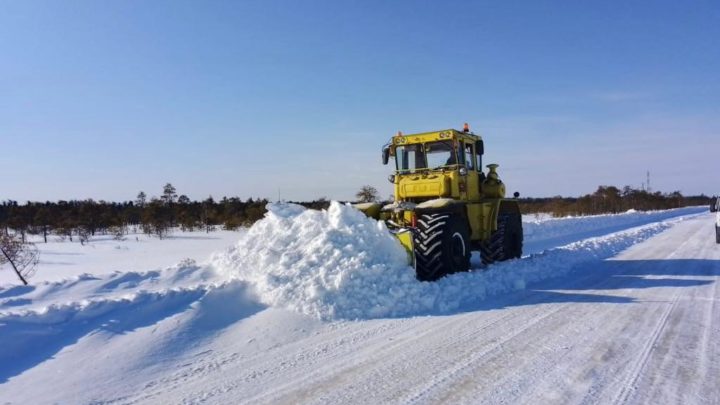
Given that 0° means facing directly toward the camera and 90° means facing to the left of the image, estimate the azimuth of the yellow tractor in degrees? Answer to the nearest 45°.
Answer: approximately 45°

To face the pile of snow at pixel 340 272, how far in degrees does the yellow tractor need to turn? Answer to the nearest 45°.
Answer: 0° — it already faces it
